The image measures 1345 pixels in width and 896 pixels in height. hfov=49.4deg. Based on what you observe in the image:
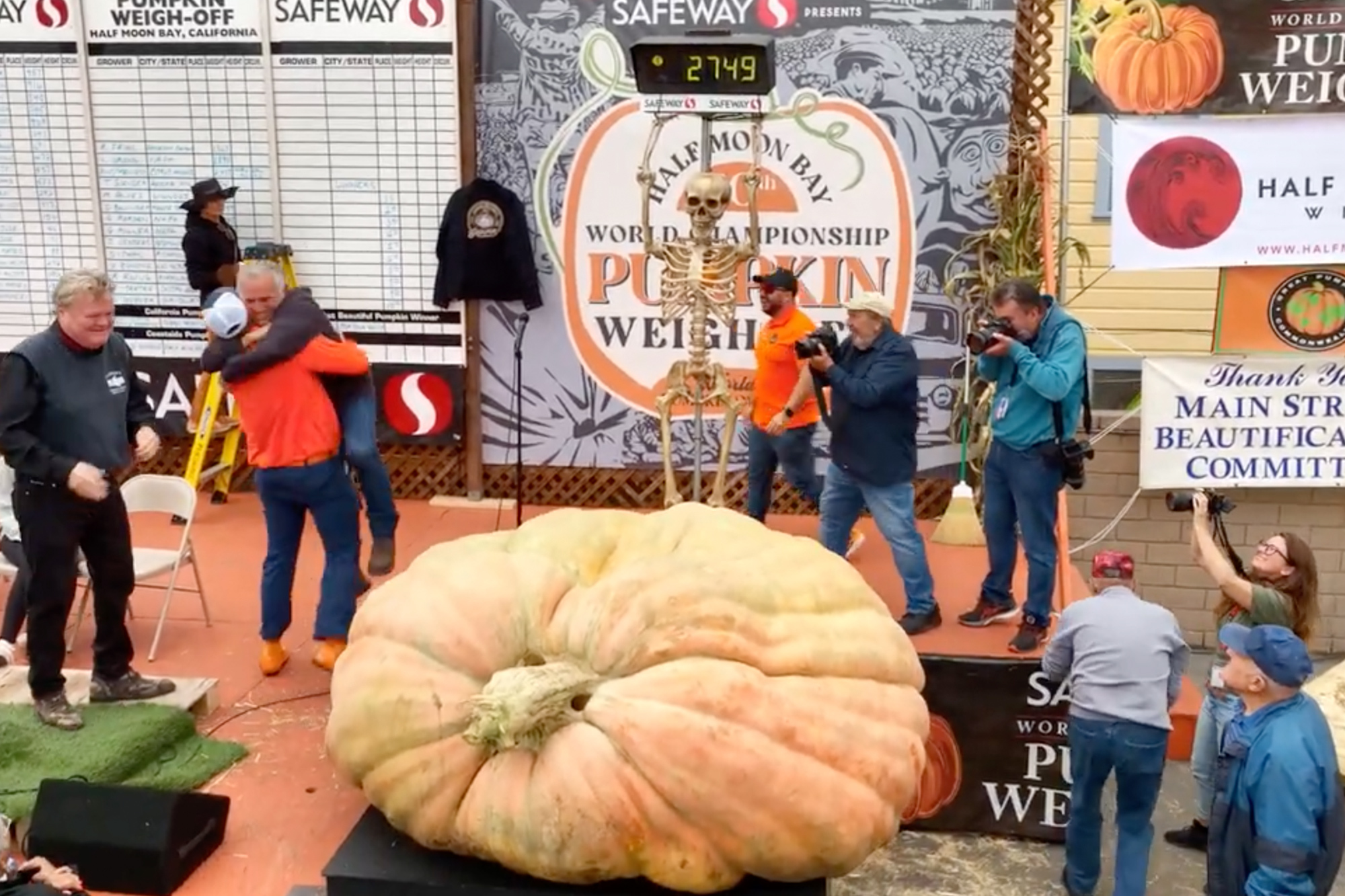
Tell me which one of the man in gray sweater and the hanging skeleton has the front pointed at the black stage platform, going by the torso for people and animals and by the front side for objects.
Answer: the hanging skeleton

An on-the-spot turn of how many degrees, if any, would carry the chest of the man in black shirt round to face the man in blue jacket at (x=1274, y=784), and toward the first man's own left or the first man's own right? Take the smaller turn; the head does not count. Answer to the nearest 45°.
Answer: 0° — they already face them

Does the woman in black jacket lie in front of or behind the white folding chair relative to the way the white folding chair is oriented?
behind

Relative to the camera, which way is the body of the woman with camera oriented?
to the viewer's left

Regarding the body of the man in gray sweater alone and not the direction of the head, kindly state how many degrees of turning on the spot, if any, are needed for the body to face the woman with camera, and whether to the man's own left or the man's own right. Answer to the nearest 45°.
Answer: approximately 45° to the man's own right

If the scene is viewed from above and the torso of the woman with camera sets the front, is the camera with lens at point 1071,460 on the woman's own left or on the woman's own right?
on the woman's own right

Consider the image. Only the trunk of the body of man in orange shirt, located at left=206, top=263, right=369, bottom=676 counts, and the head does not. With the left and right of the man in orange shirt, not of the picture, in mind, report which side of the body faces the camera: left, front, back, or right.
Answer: back

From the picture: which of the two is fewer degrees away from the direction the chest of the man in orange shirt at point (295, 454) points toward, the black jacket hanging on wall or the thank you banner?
the black jacket hanging on wall

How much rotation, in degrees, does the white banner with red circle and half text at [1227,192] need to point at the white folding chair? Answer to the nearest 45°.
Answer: approximately 45° to its right

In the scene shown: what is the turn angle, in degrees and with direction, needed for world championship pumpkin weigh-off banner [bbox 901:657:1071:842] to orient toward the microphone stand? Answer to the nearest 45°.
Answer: approximately 135° to its right
